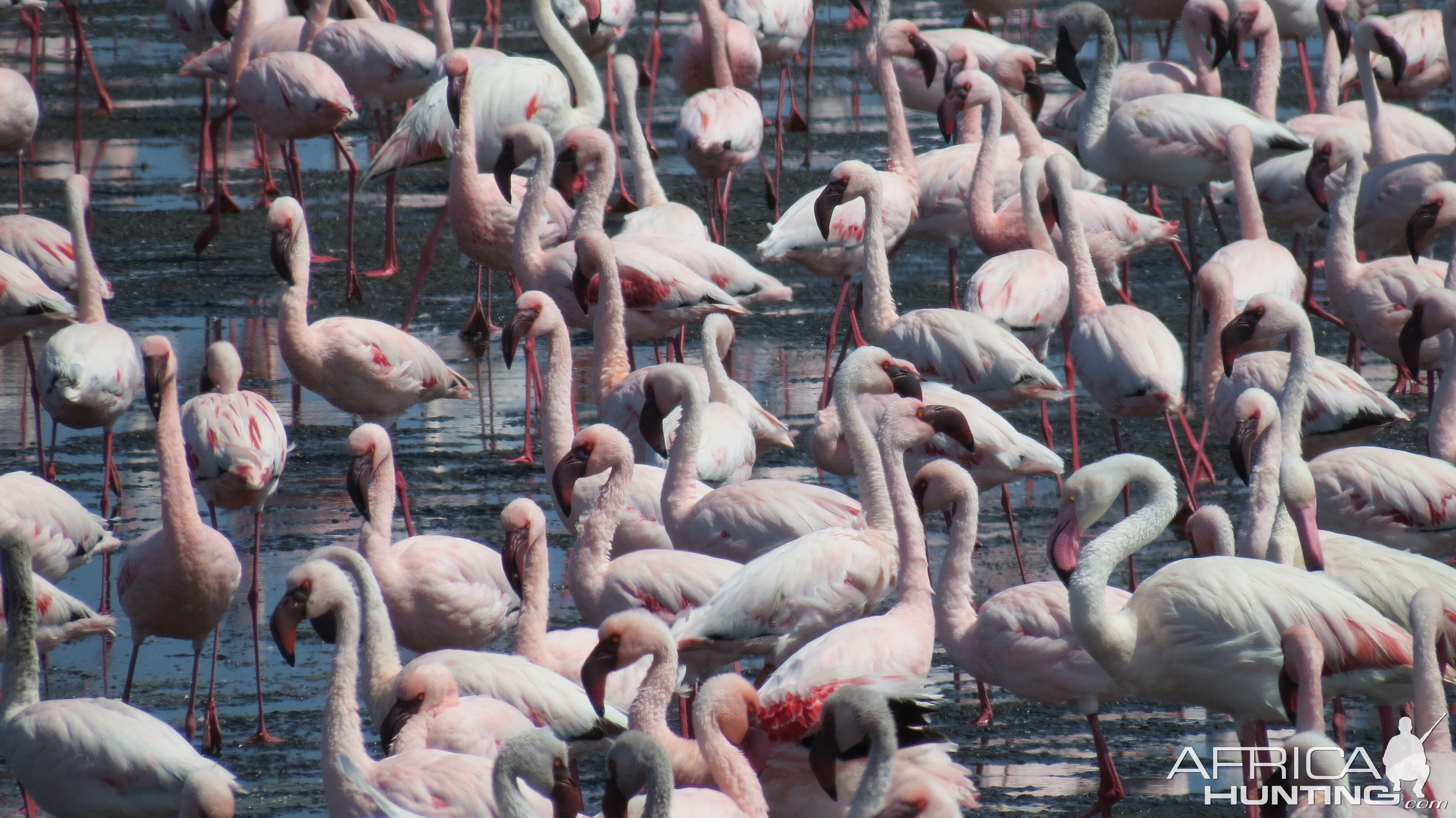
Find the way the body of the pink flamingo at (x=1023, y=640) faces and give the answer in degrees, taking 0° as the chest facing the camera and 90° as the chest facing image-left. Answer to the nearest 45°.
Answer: approximately 90°

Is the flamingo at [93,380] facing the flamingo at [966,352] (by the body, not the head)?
no

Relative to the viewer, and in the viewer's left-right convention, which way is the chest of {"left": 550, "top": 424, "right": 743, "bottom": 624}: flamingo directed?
facing to the left of the viewer

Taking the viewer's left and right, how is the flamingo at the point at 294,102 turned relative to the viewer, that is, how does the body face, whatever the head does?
facing to the left of the viewer

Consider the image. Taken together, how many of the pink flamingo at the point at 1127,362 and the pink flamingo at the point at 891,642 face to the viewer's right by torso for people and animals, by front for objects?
1

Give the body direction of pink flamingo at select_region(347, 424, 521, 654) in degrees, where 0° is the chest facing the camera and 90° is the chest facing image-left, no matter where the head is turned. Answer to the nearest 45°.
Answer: approximately 45°

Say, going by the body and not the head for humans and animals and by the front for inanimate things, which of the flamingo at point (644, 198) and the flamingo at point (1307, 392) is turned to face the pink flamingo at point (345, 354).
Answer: the flamingo at point (1307, 392)

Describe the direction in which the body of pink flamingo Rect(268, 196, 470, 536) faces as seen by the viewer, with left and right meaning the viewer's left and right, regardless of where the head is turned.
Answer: facing the viewer and to the left of the viewer

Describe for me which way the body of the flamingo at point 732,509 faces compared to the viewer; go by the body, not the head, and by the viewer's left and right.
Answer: facing to the left of the viewer

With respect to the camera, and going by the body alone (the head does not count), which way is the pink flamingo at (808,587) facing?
to the viewer's right

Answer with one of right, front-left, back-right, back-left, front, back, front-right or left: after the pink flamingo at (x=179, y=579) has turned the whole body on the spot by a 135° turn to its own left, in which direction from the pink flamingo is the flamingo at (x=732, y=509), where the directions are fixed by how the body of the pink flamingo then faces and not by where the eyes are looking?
front-right

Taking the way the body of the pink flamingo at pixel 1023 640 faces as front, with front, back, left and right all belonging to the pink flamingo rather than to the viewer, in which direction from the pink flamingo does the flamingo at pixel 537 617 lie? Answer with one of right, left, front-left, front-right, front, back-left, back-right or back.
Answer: front

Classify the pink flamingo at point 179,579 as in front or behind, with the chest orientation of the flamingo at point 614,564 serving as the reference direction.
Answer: in front

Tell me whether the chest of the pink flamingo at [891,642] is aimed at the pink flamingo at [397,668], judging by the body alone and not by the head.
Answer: no

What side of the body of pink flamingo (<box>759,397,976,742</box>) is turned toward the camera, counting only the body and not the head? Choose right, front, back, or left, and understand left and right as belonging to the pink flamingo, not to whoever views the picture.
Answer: right

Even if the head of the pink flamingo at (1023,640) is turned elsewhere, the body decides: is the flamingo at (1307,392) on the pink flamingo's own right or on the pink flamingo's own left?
on the pink flamingo's own right

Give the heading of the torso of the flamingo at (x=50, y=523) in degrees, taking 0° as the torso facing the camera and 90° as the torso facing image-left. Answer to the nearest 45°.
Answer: approximately 90°

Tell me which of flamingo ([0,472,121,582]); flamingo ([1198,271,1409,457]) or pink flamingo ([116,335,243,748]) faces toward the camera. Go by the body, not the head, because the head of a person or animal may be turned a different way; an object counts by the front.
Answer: the pink flamingo

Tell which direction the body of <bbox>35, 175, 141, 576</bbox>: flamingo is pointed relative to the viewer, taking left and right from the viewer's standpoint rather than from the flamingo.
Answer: facing away from the viewer
